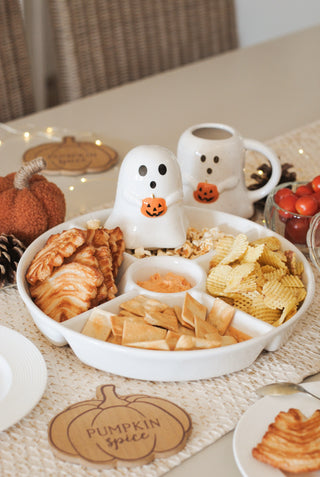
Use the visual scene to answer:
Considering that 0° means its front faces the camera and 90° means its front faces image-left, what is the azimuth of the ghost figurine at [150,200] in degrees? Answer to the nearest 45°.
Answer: approximately 0°
